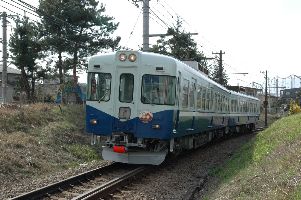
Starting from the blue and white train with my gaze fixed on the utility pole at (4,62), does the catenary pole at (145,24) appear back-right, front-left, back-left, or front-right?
front-right

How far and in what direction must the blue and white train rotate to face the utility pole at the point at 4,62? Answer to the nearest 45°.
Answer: approximately 90° to its right

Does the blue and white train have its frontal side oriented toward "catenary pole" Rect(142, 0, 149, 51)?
no

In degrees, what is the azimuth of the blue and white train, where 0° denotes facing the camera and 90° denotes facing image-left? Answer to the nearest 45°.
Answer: approximately 45°

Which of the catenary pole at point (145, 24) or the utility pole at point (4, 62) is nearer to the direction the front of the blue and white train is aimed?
the utility pole
